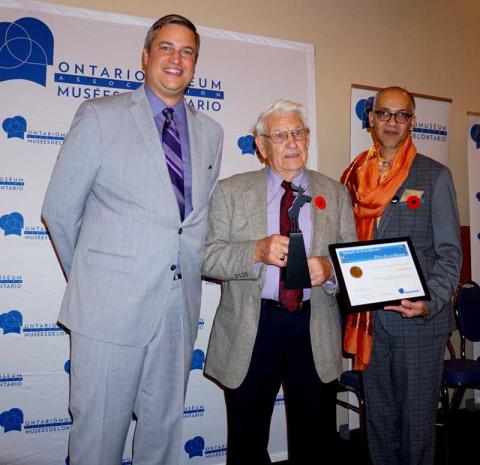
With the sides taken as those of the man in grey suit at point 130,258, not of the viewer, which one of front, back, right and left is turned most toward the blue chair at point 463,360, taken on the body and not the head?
left

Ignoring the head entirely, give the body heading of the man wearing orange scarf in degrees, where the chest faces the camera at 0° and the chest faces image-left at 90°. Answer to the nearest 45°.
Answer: approximately 45°

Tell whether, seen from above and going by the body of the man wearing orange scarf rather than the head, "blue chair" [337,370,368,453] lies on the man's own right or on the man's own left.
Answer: on the man's own right

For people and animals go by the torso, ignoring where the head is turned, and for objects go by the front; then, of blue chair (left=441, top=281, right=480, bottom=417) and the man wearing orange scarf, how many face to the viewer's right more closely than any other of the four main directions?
0

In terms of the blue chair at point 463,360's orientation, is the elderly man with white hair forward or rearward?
forward

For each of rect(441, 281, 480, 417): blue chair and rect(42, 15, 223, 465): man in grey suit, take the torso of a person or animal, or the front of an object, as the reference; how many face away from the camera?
0
